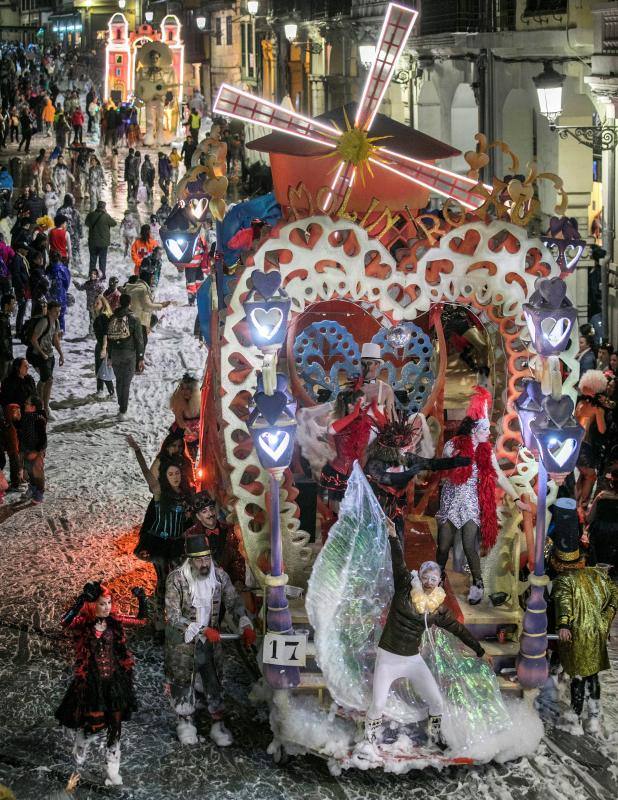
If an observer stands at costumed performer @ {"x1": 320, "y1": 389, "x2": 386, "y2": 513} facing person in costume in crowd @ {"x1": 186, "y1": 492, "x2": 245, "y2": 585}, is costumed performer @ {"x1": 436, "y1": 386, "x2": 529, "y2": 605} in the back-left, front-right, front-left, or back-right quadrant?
back-left

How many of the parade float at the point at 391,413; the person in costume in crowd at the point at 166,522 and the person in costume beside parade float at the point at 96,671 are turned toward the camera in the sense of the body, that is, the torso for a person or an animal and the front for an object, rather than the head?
3

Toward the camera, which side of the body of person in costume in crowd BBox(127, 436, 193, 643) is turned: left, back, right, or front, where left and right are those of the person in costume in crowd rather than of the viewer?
front

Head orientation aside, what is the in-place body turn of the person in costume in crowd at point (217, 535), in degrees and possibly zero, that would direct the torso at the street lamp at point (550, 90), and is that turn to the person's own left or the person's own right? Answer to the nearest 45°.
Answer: approximately 135° to the person's own left

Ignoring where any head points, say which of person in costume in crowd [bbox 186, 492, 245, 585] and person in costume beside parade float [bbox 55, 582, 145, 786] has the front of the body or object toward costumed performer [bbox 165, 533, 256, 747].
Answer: person in costume in crowd [bbox 186, 492, 245, 585]

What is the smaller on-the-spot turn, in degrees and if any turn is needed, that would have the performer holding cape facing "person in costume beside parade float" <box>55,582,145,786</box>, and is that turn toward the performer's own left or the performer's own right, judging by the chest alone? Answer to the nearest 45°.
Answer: approximately 90° to the performer's own right

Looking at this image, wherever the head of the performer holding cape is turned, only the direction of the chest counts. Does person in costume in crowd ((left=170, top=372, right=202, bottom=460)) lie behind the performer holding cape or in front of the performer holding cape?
behind

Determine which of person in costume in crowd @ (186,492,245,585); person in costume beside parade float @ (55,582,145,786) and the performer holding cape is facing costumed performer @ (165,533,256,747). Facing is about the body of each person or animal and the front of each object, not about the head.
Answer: person in costume in crowd @ (186,492,245,585)

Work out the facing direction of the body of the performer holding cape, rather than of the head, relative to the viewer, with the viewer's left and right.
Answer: facing the viewer

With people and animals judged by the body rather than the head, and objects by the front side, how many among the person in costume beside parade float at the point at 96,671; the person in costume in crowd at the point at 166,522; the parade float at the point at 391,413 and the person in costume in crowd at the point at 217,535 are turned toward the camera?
4

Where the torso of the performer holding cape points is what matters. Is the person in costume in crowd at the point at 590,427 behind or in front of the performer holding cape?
behind

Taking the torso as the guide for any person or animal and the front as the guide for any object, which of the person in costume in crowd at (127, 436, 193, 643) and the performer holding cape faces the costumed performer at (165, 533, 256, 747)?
the person in costume in crowd
